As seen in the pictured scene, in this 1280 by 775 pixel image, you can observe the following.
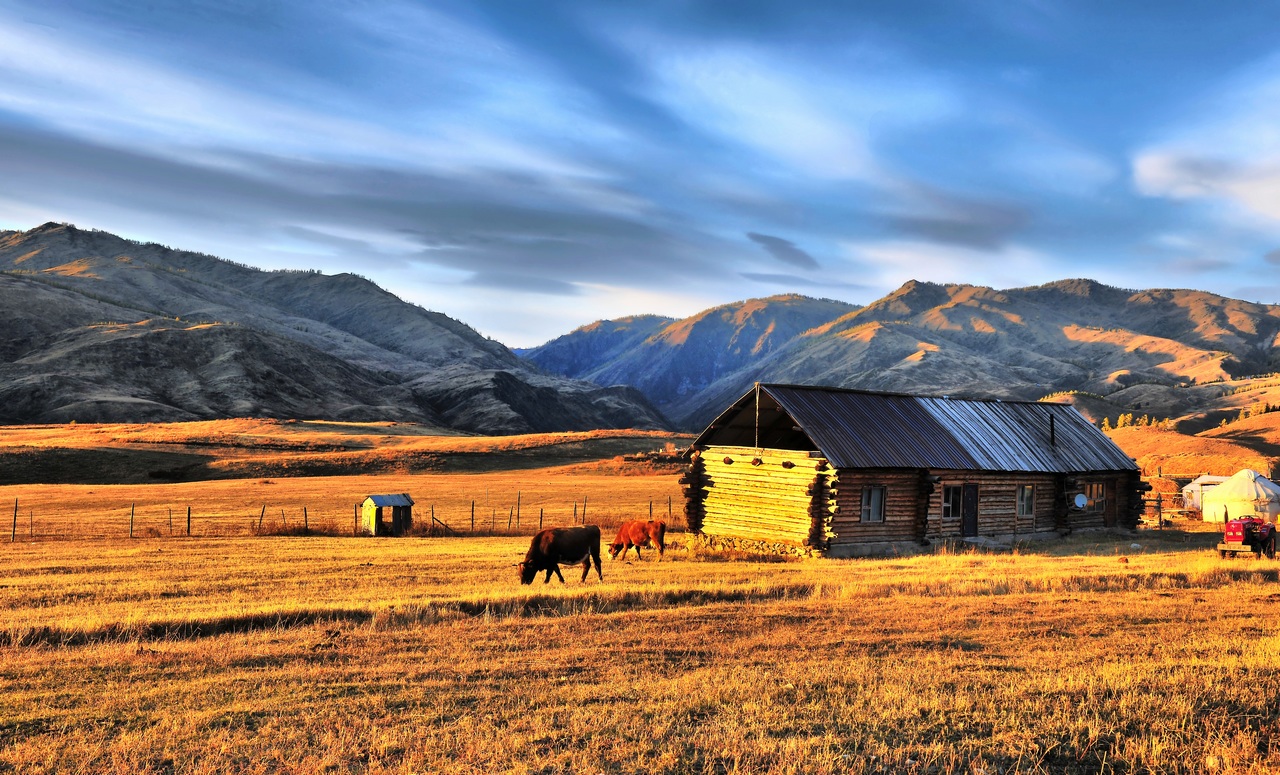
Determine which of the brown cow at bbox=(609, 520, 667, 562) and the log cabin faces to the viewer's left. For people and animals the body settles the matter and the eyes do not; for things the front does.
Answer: the brown cow

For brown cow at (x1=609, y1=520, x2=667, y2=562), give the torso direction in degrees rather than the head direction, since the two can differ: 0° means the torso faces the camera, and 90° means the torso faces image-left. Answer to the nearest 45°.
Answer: approximately 90°

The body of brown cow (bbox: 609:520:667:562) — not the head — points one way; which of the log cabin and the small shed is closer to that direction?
the small shed

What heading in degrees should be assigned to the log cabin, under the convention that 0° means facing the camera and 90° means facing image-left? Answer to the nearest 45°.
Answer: approximately 315°

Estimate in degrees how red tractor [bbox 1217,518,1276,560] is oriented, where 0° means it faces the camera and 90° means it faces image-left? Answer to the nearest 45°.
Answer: approximately 45°

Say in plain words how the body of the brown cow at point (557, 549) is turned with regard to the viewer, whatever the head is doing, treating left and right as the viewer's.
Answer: facing to the left of the viewer
